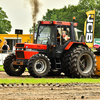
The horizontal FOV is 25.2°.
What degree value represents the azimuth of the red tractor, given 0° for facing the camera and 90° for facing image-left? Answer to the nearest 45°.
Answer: approximately 45°
